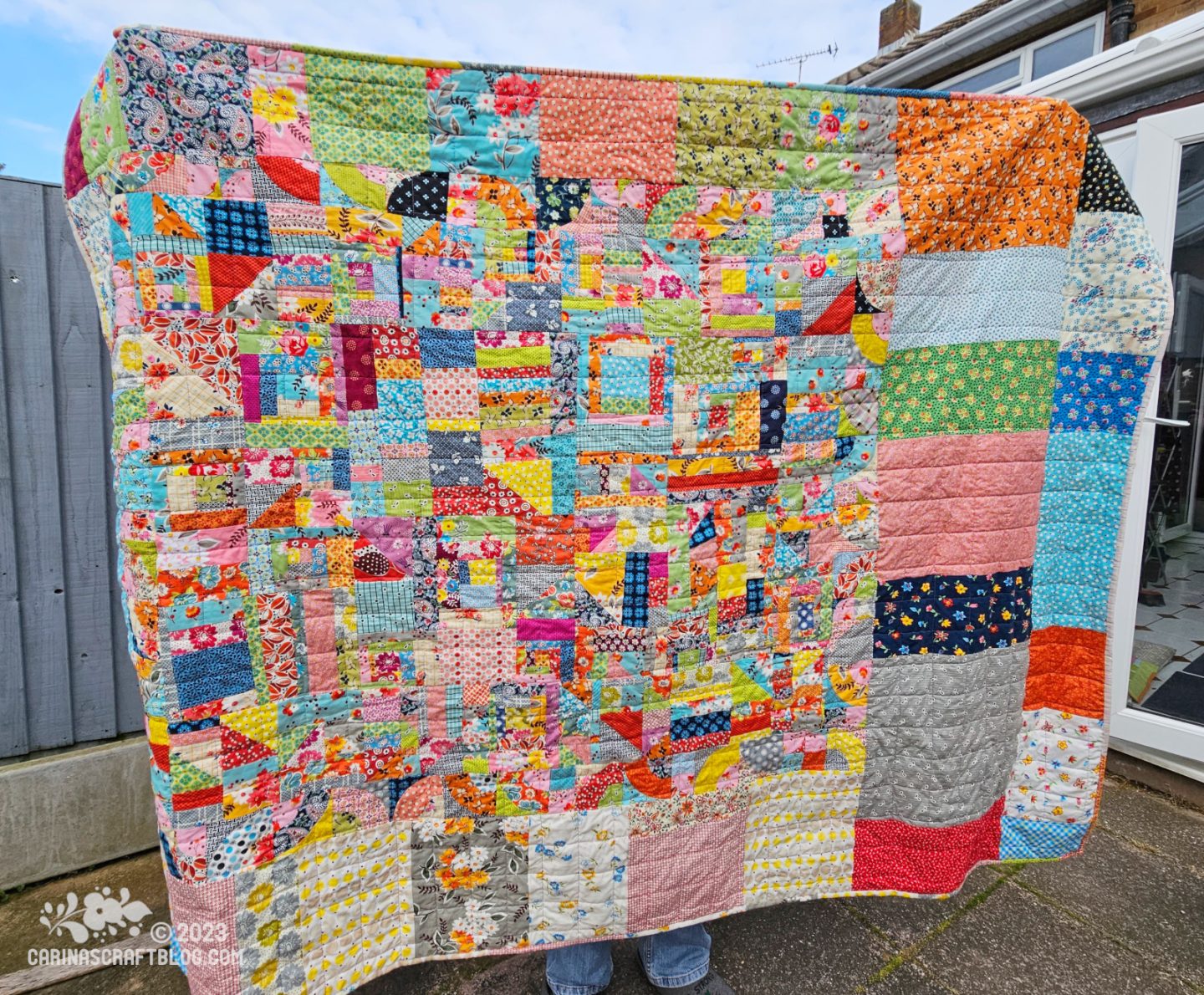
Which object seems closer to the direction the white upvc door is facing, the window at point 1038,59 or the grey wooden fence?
the grey wooden fence

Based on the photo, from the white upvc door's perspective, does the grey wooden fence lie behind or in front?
in front

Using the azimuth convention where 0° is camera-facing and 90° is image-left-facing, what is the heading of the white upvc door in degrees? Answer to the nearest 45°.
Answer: approximately 45°

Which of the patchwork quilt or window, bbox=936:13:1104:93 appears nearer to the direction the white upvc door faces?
the patchwork quilt

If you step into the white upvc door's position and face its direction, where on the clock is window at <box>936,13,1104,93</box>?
The window is roughly at 4 o'clock from the white upvc door.

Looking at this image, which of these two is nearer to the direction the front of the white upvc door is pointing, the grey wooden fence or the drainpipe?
the grey wooden fence
